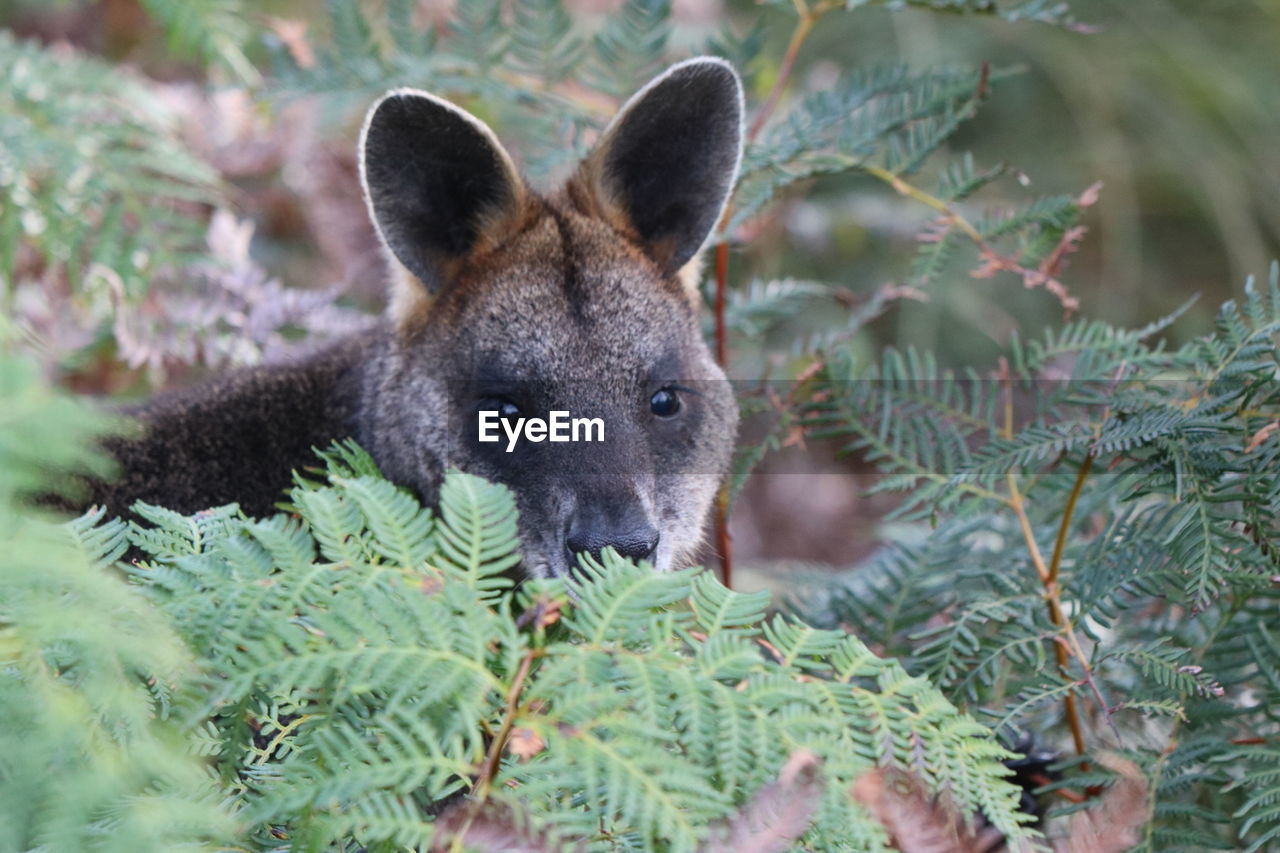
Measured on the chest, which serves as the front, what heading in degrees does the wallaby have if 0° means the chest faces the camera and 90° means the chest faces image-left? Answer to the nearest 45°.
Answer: approximately 315°
